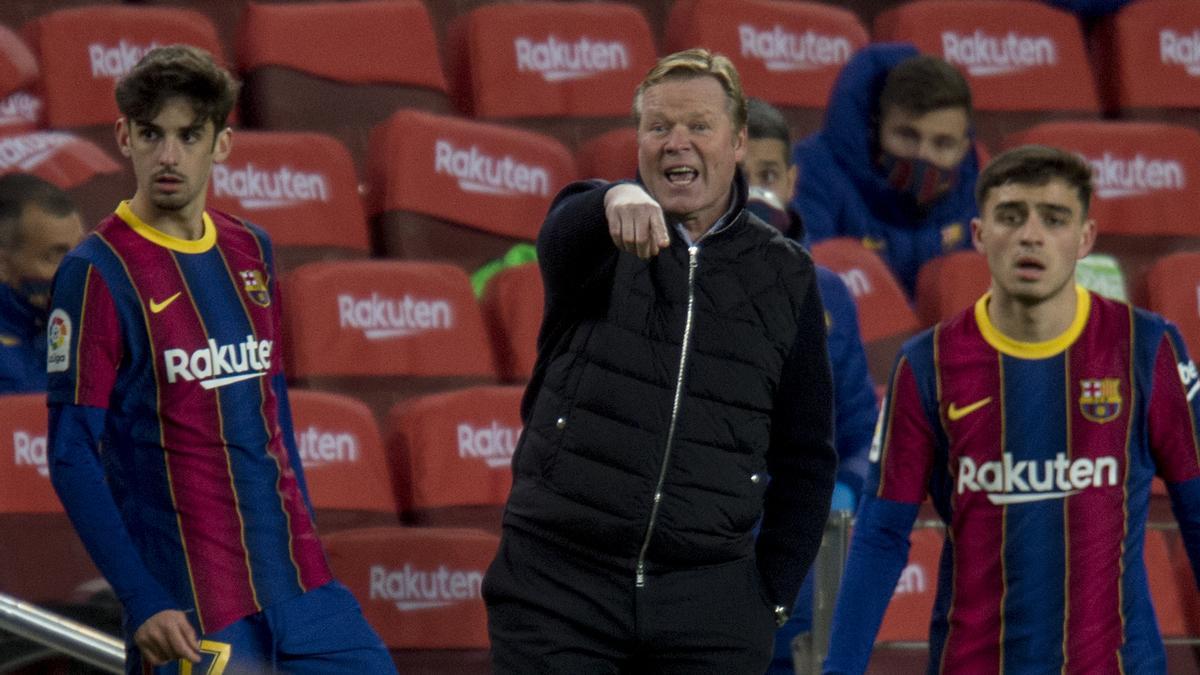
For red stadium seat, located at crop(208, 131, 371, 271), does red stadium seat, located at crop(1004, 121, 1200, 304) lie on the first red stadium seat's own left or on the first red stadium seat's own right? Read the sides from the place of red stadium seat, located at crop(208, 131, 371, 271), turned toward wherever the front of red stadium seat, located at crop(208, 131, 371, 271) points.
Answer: on the first red stadium seat's own left

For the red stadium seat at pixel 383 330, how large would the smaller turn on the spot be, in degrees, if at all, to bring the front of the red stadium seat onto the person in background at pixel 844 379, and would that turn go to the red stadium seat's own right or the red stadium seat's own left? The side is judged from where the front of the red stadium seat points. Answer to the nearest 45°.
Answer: approximately 45° to the red stadium seat's own left

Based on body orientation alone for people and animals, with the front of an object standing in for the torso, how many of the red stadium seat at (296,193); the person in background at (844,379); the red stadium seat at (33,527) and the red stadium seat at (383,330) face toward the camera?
4

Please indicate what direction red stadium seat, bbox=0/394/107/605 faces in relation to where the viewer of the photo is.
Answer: facing the viewer

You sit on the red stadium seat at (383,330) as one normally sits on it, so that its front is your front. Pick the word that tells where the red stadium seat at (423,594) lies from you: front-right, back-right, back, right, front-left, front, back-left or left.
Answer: front

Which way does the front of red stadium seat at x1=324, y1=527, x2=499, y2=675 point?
toward the camera

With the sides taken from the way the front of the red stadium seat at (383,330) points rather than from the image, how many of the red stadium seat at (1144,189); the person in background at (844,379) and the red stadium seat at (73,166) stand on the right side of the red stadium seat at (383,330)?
1

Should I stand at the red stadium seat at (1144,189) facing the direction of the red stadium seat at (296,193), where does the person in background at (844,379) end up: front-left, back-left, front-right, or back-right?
front-left

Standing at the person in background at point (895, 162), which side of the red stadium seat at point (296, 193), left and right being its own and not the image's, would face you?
left

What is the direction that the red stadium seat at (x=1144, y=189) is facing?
toward the camera

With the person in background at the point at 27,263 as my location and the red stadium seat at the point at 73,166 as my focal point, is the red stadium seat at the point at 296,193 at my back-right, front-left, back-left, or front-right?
front-right

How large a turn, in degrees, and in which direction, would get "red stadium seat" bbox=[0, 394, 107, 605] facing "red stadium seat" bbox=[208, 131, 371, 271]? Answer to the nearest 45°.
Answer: approximately 135° to its left

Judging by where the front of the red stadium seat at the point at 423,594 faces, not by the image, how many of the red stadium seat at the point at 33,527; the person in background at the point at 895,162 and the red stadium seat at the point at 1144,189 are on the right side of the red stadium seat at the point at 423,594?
1
